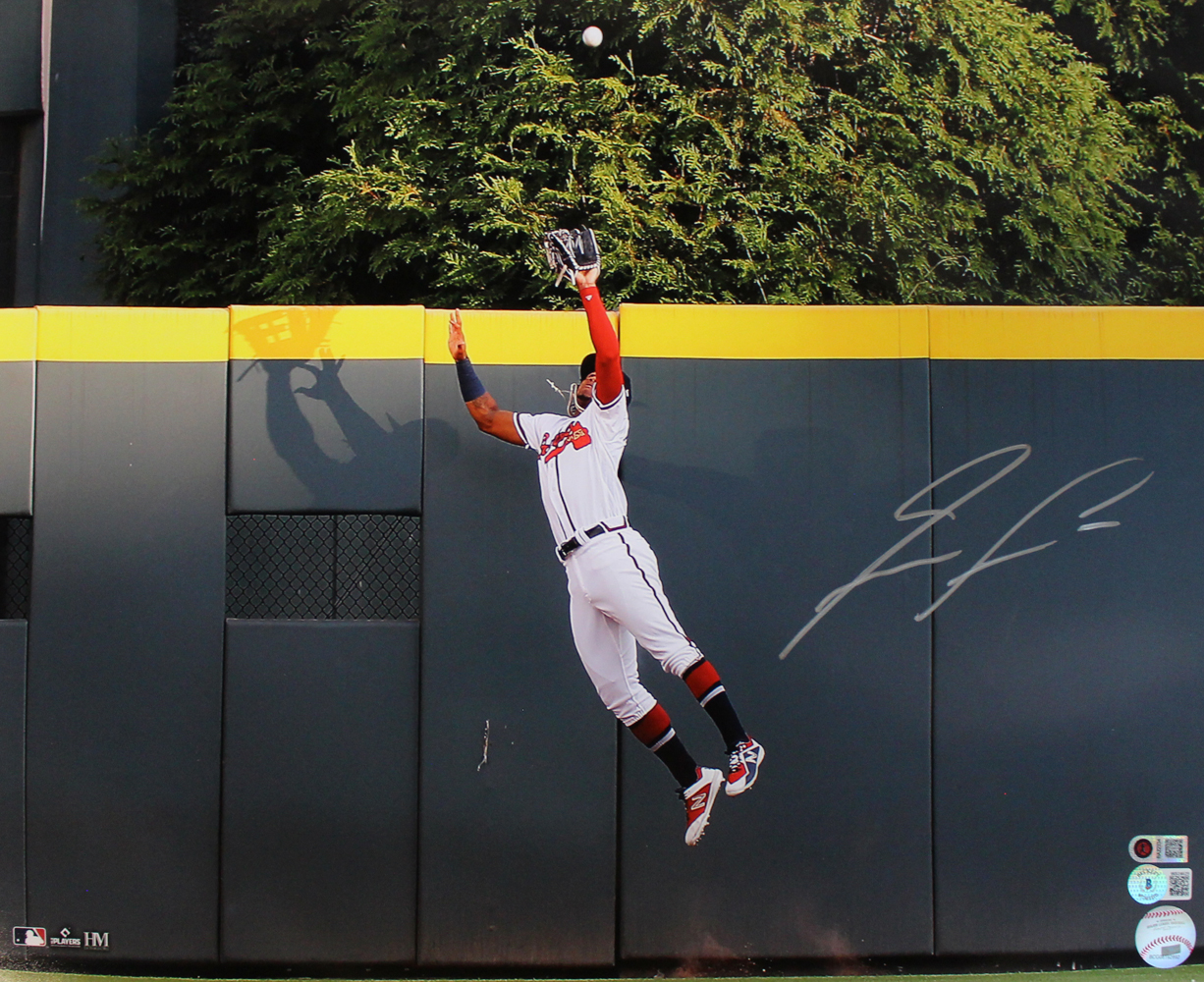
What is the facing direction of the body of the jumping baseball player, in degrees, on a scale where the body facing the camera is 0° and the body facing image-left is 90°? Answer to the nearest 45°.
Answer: approximately 45°

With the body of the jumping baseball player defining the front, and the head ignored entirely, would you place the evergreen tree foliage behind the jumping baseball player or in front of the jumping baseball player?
behind
